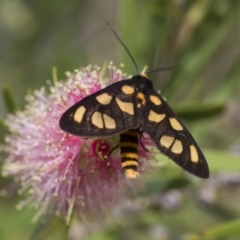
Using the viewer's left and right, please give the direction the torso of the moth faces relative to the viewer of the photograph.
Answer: facing away from the viewer
